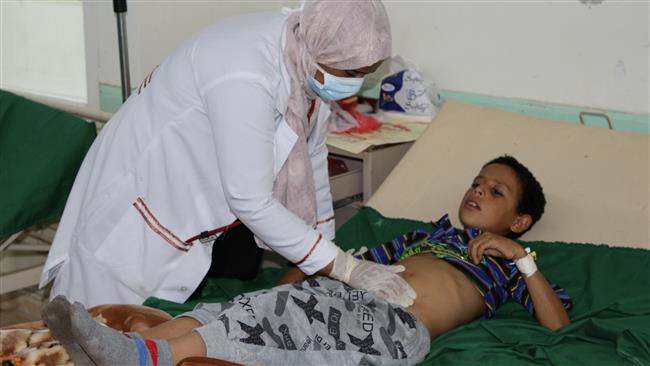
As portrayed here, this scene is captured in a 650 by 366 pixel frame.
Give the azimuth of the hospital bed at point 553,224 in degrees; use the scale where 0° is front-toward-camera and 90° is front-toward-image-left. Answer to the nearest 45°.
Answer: approximately 45°

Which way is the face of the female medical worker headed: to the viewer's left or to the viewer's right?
to the viewer's right

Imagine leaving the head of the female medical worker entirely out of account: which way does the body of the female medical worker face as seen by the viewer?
to the viewer's right
